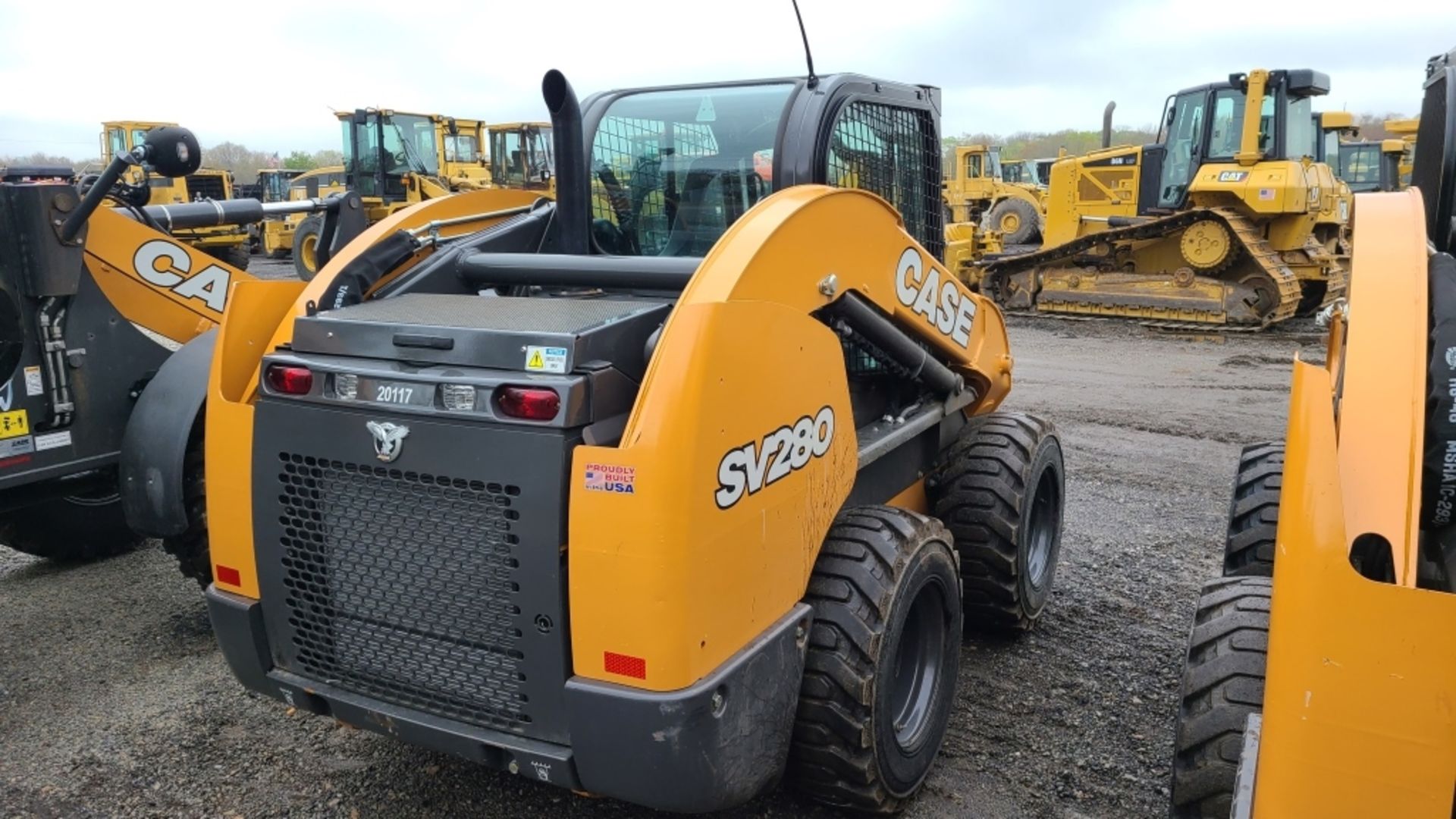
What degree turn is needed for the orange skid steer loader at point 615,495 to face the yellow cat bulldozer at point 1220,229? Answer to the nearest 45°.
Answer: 0° — it already faces it

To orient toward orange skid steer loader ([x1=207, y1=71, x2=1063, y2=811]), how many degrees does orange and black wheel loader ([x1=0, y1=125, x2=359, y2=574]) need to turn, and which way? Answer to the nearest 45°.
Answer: approximately 45° to its right

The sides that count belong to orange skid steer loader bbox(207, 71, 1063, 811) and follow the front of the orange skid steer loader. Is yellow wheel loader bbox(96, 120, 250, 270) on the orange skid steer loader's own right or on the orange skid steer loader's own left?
on the orange skid steer loader's own left

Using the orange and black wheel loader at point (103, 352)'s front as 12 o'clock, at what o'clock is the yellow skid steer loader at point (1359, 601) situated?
the yellow skid steer loader at point (1359, 601) is roughly at 2 o'clock from the orange and black wheel loader at point (103, 352).

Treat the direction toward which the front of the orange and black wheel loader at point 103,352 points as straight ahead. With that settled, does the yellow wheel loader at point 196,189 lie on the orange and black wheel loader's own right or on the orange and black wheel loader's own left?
on the orange and black wheel loader's own left

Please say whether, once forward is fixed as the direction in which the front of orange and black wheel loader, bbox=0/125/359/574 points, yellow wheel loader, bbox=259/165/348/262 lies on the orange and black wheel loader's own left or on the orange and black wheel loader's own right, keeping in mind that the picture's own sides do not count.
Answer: on the orange and black wheel loader's own left

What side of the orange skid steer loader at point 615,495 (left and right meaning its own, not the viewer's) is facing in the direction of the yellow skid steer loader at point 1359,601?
right

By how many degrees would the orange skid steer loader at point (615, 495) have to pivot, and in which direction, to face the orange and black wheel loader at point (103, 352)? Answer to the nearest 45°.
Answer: approximately 90° to its left

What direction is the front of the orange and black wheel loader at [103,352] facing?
to the viewer's right
